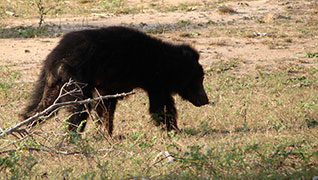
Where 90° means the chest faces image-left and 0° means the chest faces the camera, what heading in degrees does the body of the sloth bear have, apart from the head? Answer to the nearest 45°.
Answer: approximately 270°
